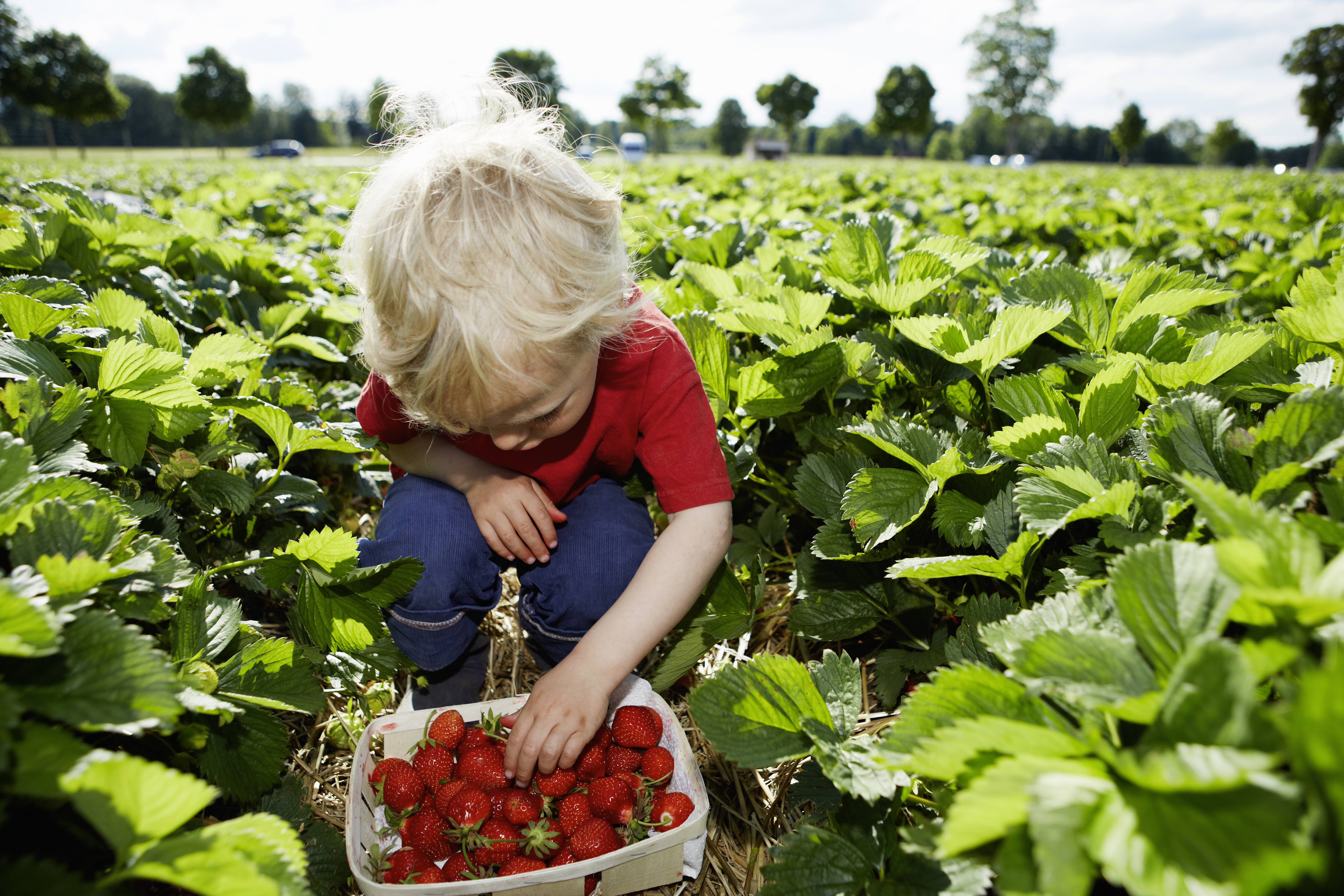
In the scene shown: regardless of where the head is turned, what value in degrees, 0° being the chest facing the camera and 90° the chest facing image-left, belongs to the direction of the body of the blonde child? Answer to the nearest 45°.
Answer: approximately 0°

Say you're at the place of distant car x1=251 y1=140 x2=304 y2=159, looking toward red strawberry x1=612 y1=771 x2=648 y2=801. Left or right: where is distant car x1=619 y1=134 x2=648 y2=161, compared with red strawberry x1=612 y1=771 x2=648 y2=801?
left

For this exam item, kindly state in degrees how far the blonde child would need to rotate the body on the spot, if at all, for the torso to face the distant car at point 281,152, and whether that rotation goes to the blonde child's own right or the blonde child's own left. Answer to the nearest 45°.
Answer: approximately 180°

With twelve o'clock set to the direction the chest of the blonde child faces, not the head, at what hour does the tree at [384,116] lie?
The tree is roughly at 5 o'clock from the blonde child.
